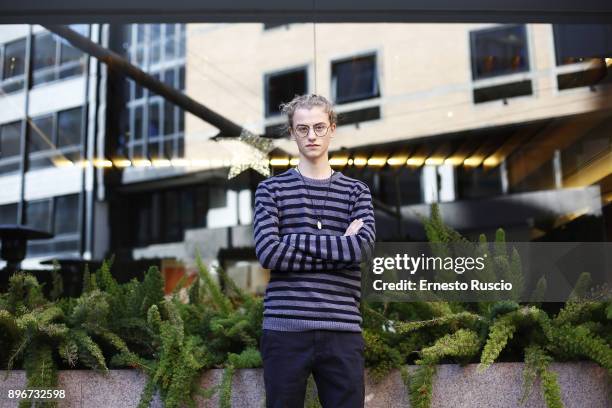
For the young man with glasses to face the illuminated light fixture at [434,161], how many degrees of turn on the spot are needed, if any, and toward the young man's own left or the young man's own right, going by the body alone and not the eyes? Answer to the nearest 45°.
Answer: approximately 180°

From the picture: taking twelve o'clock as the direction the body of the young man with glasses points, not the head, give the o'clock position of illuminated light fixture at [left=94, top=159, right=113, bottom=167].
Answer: The illuminated light fixture is roughly at 5 o'clock from the young man with glasses.

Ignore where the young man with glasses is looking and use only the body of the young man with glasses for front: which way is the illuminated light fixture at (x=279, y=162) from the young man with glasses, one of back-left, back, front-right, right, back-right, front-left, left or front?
back

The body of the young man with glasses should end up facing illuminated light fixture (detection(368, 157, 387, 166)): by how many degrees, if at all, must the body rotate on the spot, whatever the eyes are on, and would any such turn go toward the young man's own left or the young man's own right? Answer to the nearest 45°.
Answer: approximately 180°

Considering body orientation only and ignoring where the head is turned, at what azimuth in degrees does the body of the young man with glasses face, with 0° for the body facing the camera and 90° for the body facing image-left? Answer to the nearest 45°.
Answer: approximately 0°

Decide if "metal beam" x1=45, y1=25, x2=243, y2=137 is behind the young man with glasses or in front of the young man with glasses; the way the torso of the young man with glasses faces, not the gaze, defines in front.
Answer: behind

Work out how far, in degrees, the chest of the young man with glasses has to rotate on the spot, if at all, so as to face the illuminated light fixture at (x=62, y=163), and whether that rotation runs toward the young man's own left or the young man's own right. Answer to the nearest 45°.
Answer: approximately 135° to the young man's own right

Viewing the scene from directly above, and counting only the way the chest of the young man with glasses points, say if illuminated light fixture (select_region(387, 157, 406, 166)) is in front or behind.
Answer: behind
